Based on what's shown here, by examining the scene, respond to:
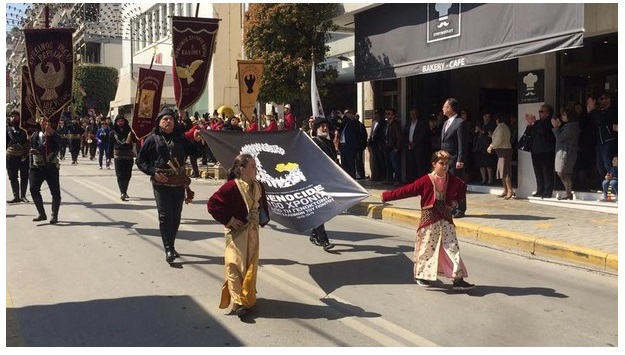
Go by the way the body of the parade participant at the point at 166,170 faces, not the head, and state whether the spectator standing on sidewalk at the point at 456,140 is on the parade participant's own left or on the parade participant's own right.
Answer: on the parade participant's own left

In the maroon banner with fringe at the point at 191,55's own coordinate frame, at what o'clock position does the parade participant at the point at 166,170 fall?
The parade participant is roughly at 12 o'clock from the maroon banner with fringe.

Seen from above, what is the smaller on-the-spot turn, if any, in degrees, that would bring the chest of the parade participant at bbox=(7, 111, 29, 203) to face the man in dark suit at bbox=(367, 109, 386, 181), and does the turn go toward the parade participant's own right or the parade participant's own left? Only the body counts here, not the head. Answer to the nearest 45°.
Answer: approximately 90° to the parade participant's own left

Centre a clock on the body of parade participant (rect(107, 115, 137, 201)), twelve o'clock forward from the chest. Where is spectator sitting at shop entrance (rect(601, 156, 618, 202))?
The spectator sitting at shop entrance is roughly at 10 o'clock from the parade participant.
